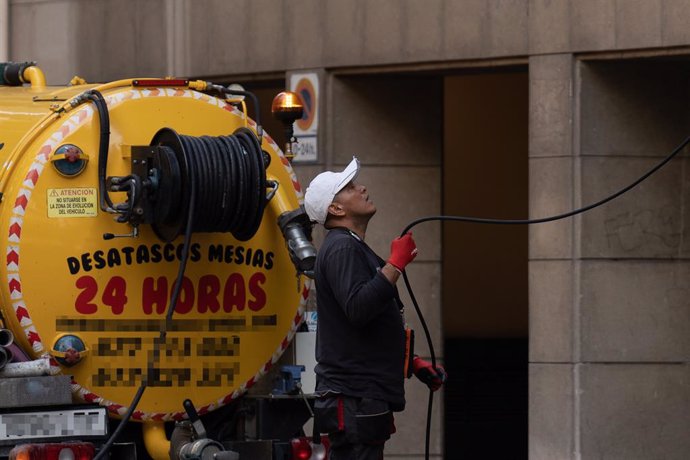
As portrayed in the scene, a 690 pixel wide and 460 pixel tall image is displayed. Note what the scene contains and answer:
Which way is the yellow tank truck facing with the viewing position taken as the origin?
facing away from the viewer and to the left of the viewer

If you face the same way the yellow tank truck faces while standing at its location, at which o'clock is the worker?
The worker is roughly at 5 o'clock from the yellow tank truck.
